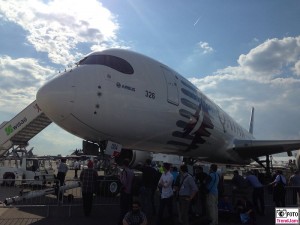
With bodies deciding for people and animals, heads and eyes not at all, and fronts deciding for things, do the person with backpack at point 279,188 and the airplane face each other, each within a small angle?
no

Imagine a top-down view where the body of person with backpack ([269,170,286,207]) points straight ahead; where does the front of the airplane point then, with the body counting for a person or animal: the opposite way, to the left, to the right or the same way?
to the left

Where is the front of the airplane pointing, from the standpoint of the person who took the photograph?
facing the viewer and to the left of the viewer

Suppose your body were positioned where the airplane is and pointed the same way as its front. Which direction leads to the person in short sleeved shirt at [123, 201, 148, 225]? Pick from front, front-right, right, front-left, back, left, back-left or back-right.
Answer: front-left

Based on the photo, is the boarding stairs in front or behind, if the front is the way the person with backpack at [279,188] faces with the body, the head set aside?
in front

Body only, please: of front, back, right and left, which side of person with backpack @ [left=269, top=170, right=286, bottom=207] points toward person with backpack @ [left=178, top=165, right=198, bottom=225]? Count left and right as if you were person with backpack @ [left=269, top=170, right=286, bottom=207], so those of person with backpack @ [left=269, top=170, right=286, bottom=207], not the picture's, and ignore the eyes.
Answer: left

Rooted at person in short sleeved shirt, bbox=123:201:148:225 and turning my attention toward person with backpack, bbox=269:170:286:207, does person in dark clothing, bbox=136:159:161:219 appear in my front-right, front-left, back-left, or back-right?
front-left

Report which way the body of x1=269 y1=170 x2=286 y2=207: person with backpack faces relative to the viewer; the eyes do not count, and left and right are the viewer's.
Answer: facing away from the viewer and to the left of the viewer

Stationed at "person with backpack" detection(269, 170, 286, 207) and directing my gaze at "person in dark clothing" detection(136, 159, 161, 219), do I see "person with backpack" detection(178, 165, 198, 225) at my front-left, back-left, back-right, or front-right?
front-left

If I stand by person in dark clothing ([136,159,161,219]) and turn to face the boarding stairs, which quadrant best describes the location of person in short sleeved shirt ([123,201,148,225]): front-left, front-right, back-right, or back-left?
back-left

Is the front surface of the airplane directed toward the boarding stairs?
no

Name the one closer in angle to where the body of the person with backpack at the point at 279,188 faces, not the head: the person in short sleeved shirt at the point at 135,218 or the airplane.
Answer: the airplane

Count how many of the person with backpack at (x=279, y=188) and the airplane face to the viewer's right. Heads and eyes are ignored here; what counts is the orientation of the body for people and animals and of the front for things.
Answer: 0

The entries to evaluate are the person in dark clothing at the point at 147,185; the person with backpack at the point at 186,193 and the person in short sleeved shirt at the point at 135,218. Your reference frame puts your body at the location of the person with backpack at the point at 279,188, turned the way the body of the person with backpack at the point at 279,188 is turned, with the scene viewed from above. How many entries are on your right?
0

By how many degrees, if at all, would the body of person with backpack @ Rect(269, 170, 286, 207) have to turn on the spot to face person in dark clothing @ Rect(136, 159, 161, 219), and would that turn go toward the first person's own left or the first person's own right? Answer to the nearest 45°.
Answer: approximately 90° to the first person's own left
